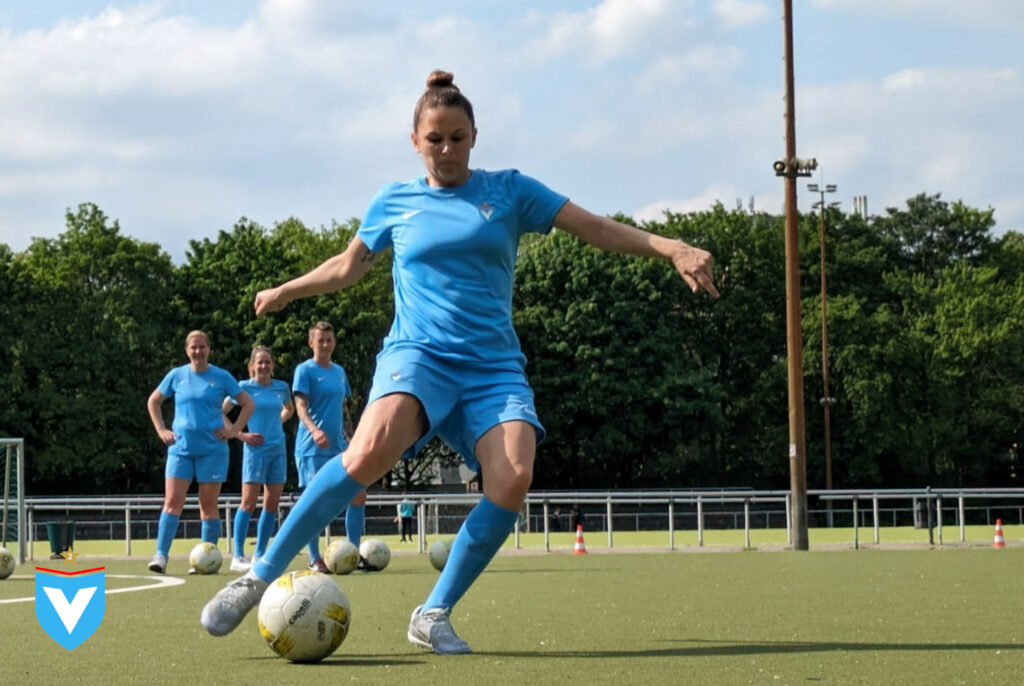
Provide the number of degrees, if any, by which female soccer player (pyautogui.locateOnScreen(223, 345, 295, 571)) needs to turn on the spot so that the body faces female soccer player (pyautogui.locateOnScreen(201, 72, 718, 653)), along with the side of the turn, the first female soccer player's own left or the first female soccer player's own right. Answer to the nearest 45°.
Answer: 0° — they already face them

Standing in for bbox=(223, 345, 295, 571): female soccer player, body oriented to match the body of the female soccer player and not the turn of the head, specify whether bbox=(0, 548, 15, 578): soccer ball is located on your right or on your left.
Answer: on your right

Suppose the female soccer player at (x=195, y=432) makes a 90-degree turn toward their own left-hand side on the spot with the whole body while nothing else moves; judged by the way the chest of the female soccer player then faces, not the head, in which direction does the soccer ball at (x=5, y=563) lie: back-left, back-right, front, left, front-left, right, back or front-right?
back

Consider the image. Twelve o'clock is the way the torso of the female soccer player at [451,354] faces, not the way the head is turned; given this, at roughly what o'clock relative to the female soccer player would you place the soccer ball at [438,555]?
The soccer ball is roughly at 6 o'clock from the female soccer player.

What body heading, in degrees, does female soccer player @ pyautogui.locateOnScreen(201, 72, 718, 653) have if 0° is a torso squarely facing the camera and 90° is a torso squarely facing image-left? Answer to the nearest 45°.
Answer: approximately 0°

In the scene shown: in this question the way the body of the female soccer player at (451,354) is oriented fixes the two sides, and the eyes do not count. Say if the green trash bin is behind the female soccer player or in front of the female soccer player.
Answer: behind

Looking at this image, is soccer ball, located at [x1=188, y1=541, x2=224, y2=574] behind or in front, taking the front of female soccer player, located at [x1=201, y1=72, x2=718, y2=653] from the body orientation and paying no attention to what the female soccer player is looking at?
behind
